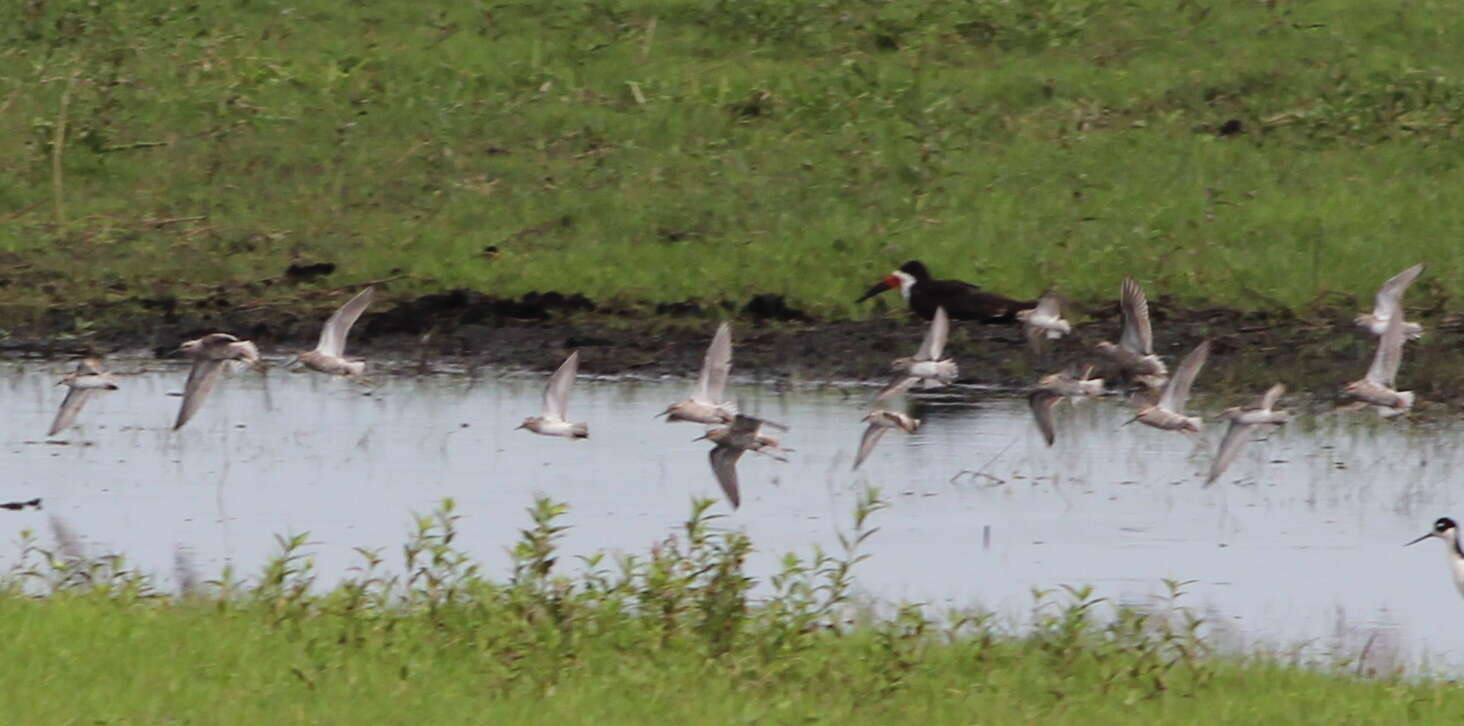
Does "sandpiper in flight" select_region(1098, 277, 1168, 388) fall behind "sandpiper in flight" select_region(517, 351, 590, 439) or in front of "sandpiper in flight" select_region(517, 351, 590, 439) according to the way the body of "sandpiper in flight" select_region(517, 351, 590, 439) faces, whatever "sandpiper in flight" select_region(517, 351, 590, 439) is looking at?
behind

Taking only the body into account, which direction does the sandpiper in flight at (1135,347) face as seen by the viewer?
to the viewer's left

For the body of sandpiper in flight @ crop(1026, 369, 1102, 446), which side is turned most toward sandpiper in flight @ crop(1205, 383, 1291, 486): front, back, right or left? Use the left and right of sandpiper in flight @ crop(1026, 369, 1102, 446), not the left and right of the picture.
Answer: back

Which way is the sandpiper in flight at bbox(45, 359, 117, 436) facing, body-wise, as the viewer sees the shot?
to the viewer's left

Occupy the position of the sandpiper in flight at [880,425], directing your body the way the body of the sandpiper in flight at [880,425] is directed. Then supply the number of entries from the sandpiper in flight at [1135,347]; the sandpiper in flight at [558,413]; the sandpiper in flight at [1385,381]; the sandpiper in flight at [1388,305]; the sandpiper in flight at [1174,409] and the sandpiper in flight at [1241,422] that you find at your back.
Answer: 5

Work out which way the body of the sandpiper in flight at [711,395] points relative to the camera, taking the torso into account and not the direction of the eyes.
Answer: to the viewer's left

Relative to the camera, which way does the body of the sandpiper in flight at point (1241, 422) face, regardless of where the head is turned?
to the viewer's left

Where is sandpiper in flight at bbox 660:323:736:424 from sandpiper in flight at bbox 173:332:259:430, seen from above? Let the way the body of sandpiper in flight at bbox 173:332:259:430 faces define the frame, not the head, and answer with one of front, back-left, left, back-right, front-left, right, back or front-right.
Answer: back-left

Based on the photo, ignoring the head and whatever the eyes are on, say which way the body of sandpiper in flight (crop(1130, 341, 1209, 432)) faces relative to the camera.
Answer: to the viewer's left

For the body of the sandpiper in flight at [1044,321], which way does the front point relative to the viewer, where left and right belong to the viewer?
facing to the left of the viewer

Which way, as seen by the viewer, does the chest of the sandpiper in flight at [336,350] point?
to the viewer's left

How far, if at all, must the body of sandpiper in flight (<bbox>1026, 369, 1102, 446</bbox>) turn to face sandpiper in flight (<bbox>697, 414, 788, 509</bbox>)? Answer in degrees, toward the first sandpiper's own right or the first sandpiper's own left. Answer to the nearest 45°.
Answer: approximately 45° to the first sandpiper's own left
